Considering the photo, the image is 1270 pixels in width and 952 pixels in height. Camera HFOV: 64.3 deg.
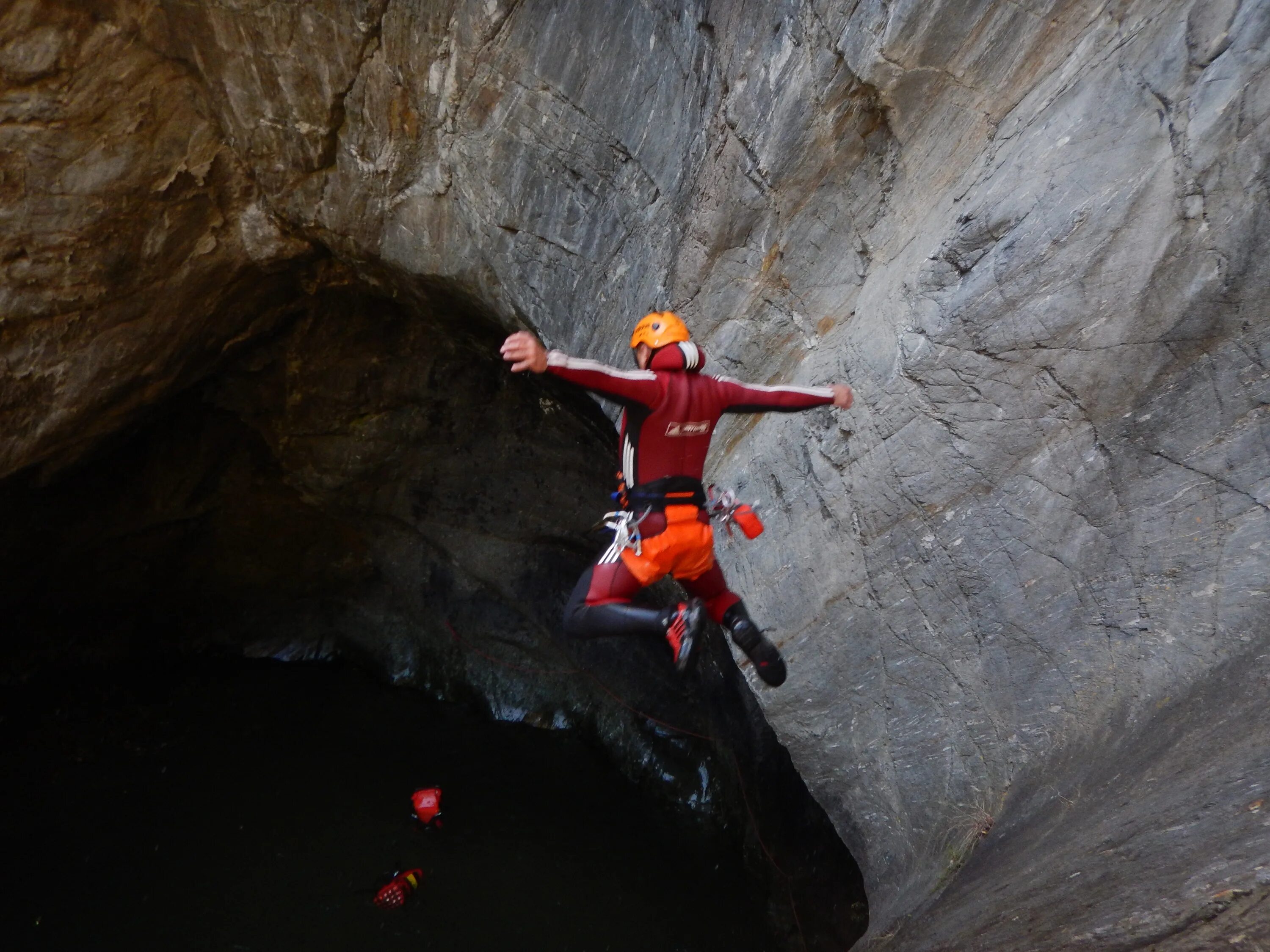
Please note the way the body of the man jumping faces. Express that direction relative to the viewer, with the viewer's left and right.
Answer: facing away from the viewer and to the left of the viewer
